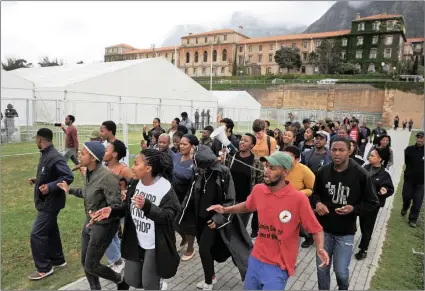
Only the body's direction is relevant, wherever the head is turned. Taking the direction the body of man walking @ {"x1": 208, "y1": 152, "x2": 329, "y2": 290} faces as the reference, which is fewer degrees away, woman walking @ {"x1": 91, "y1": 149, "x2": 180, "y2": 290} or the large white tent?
the woman walking

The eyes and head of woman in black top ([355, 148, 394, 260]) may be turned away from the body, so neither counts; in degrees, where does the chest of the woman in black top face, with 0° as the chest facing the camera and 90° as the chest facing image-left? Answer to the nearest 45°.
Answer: approximately 45°

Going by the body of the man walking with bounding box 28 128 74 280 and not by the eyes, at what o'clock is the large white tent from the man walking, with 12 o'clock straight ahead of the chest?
The large white tent is roughly at 5 o'clock from the man walking.

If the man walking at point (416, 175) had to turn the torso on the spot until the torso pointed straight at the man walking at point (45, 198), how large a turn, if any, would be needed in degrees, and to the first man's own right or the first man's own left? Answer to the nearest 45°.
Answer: approximately 45° to the first man's own right

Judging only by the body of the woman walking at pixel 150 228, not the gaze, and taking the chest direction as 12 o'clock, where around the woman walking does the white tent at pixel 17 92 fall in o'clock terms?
The white tent is roughly at 4 o'clock from the woman walking.
